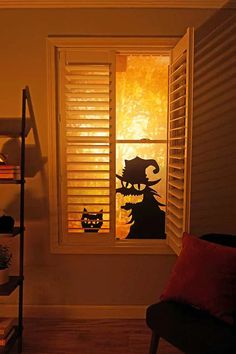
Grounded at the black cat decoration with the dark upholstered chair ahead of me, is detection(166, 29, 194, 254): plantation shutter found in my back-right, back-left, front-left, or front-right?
front-left

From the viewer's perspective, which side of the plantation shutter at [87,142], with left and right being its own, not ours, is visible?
front

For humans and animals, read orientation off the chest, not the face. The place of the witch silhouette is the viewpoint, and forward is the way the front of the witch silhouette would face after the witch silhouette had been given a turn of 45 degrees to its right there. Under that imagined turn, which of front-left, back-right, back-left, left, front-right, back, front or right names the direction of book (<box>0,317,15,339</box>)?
front-left

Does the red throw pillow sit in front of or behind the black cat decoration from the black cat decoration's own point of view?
in front

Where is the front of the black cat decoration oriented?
toward the camera

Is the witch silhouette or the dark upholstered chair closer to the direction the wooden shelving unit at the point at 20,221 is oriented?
the dark upholstered chair
